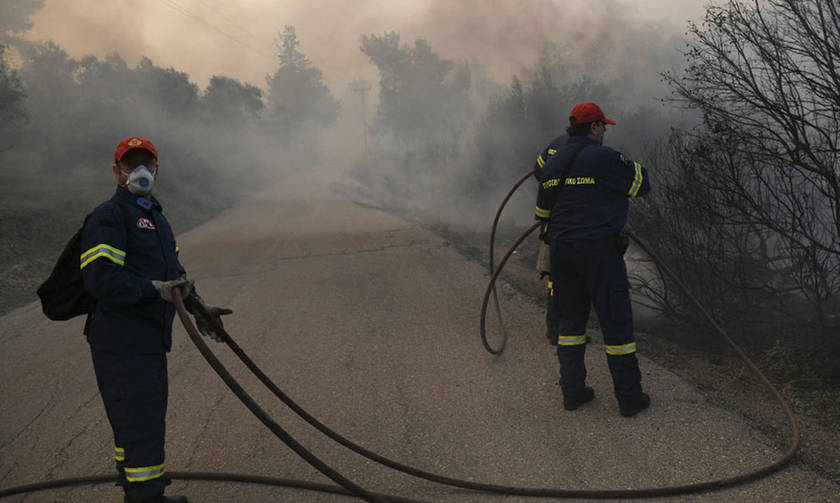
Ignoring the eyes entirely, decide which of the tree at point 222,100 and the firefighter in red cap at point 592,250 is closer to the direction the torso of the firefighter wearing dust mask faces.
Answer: the firefighter in red cap

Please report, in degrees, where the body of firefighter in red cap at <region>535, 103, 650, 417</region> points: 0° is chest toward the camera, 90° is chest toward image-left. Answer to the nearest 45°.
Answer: approximately 225°

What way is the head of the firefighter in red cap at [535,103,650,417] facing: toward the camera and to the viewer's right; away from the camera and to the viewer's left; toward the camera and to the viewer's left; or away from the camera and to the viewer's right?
away from the camera and to the viewer's right

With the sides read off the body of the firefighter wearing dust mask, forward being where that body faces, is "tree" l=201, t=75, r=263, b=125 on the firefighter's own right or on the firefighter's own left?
on the firefighter's own left

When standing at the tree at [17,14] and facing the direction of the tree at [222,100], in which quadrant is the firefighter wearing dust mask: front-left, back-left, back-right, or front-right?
back-right

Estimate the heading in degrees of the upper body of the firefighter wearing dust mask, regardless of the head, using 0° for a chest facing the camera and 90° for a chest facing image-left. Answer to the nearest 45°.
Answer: approximately 315°

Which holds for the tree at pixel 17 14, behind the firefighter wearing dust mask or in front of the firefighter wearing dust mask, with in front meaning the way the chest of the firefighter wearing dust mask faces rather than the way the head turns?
behind

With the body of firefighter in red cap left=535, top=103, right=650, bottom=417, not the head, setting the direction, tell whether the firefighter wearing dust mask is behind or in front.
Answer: behind

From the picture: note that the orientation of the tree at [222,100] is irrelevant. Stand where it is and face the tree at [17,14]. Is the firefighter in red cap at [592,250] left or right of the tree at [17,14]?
left
